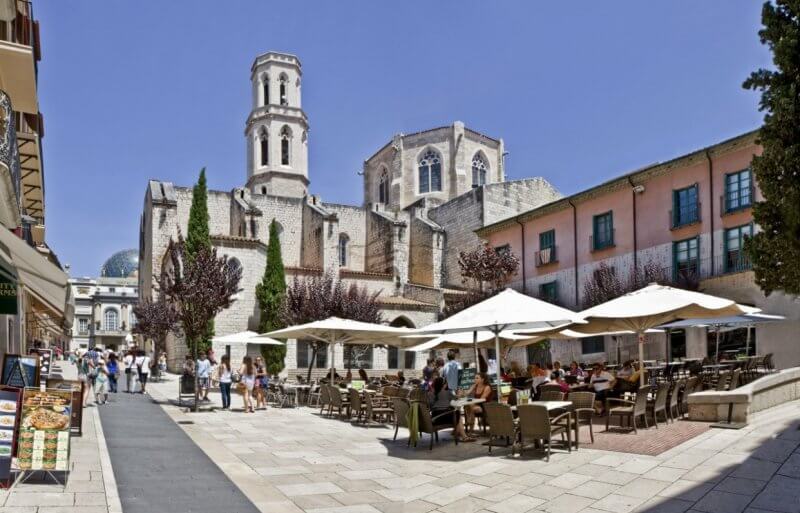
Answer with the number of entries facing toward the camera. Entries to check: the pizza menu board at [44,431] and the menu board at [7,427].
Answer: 2

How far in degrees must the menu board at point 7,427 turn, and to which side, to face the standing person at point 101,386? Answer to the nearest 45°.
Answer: approximately 180°

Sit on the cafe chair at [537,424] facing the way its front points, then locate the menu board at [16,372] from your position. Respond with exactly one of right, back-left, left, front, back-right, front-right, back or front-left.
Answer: back-left

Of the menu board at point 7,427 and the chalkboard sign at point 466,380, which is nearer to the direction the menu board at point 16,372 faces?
the menu board

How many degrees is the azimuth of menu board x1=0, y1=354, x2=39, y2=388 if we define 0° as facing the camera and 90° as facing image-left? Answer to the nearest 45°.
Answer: approximately 0°

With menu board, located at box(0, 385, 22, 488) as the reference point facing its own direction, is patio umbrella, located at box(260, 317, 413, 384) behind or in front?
behind

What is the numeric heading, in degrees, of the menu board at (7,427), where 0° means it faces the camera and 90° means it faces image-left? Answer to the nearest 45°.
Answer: approximately 0°
